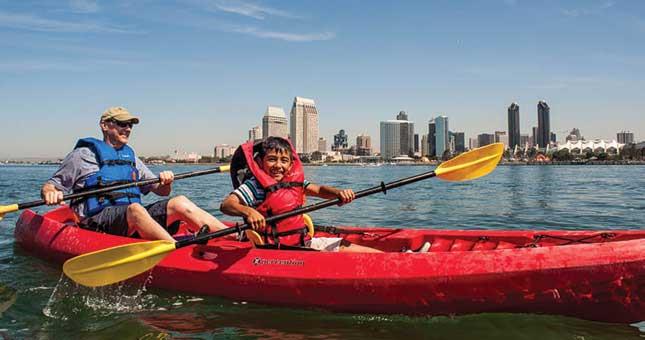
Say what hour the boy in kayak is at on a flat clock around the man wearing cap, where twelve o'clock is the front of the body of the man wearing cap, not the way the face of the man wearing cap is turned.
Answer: The boy in kayak is roughly at 12 o'clock from the man wearing cap.

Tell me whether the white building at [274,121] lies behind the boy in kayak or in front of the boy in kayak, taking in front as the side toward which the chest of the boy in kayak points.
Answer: behind

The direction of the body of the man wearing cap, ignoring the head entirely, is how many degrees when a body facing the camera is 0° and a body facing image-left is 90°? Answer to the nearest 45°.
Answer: approximately 315°

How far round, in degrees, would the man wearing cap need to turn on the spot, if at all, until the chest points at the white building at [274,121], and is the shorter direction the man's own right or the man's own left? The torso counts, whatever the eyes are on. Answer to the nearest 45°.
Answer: approximately 90° to the man's own left

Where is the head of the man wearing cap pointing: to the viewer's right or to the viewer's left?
to the viewer's right

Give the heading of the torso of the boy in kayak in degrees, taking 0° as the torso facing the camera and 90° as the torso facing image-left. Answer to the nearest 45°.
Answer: approximately 315°
